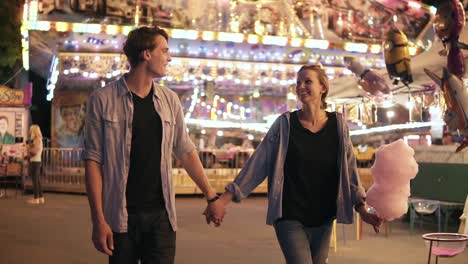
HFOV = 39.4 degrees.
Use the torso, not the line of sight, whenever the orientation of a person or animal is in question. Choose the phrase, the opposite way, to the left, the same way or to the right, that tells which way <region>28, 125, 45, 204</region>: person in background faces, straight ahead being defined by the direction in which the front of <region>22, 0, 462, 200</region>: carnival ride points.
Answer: to the right

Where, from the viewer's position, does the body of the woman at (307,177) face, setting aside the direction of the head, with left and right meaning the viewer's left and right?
facing the viewer

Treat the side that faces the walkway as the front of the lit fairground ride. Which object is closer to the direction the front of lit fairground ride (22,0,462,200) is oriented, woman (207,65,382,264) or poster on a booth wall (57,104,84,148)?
the woman

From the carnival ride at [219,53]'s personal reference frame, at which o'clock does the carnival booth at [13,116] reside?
the carnival booth at [13,116] is roughly at 3 o'clock from the carnival ride at [219,53].

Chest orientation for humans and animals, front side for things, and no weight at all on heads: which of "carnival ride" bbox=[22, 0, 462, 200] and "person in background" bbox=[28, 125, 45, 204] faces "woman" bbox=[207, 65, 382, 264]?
the carnival ride

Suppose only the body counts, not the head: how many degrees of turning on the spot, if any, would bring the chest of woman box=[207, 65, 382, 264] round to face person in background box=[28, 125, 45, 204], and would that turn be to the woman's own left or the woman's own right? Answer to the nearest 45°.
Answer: approximately 135° to the woman's own right

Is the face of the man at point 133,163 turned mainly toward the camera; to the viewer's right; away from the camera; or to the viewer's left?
to the viewer's right

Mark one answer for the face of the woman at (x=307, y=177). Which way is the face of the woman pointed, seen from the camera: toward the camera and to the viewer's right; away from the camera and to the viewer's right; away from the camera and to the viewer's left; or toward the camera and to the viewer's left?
toward the camera and to the viewer's left

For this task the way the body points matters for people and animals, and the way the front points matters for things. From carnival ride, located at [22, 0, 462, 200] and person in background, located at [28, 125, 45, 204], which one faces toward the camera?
the carnival ride

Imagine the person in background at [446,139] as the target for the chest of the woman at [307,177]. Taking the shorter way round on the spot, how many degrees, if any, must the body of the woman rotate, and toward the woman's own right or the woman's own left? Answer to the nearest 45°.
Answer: approximately 180°

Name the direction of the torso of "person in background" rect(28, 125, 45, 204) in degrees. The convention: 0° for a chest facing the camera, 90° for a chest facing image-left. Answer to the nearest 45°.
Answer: approximately 90°

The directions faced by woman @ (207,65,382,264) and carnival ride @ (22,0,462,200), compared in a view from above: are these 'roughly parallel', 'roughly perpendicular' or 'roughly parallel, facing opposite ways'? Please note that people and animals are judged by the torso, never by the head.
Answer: roughly parallel

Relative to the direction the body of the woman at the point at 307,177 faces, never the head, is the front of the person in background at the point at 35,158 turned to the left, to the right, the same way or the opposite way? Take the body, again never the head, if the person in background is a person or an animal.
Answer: to the right
